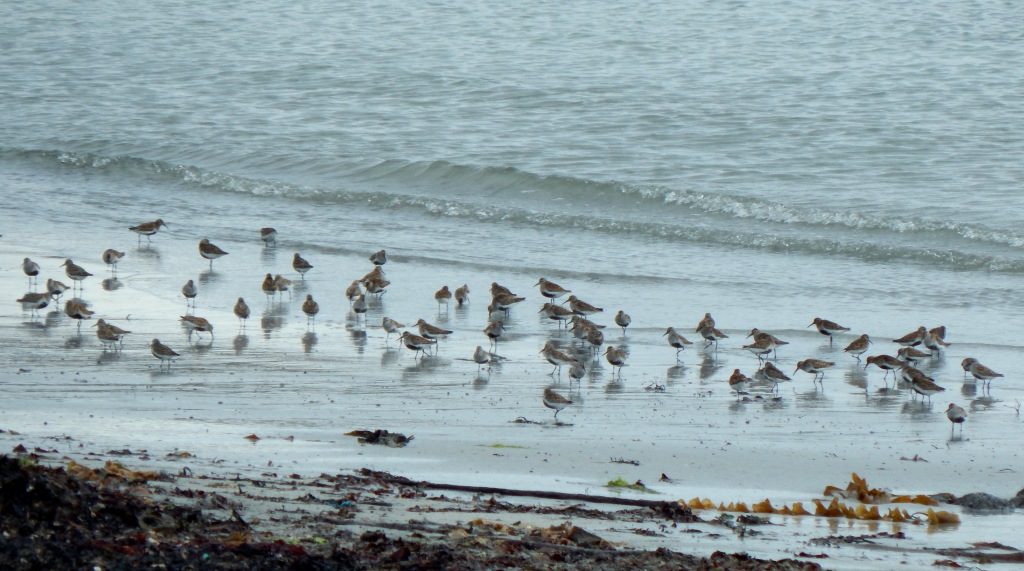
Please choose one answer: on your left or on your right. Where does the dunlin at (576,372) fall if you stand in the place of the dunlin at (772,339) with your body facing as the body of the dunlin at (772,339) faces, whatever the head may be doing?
on your left

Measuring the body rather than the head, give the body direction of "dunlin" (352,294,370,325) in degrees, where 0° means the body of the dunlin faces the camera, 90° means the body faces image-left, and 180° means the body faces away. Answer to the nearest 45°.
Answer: approximately 0°

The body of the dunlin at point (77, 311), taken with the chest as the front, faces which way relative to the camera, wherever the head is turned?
to the viewer's left

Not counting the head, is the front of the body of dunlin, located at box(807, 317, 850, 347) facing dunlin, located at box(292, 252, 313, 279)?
yes

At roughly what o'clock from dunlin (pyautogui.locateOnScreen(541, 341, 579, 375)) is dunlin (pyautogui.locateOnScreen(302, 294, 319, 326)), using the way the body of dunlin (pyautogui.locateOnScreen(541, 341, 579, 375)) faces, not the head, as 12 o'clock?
dunlin (pyautogui.locateOnScreen(302, 294, 319, 326)) is roughly at 1 o'clock from dunlin (pyautogui.locateOnScreen(541, 341, 579, 375)).

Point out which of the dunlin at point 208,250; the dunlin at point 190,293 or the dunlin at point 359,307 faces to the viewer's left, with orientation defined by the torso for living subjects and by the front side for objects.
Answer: the dunlin at point 208,250

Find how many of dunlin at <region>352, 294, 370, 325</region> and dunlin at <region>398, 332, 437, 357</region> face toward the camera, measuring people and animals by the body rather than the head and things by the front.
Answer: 1
